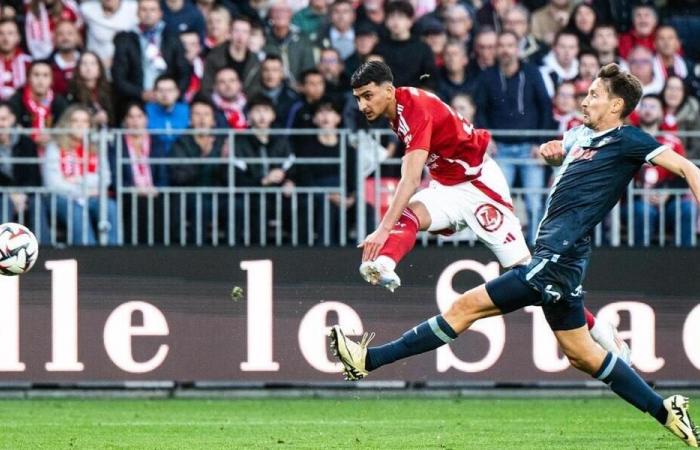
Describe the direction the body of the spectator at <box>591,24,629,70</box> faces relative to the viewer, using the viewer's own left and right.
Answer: facing the viewer

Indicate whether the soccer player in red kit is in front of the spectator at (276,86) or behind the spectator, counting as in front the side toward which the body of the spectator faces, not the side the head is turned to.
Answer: in front

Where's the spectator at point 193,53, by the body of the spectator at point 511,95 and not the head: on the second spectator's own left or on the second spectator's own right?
on the second spectator's own right

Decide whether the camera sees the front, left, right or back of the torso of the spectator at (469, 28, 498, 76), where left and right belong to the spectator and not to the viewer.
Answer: front

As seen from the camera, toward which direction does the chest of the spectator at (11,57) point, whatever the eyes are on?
toward the camera

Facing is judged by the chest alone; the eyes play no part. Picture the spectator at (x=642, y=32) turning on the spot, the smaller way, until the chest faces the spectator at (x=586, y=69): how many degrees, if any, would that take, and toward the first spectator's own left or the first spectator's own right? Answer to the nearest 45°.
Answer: approximately 45° to the first spectator's own right

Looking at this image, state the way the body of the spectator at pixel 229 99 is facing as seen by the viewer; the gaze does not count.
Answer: toward the camera

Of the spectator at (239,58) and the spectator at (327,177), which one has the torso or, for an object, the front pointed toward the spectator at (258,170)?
the spectator at (239,58)

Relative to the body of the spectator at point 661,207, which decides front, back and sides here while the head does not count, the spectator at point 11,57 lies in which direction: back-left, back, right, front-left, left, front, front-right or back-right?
right

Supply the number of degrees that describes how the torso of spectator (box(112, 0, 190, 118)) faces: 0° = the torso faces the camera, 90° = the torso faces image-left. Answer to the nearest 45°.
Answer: approximately 0°

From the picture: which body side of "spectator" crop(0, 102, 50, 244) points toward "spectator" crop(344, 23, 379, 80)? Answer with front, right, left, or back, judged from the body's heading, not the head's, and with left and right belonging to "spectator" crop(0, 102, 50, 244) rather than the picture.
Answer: left
